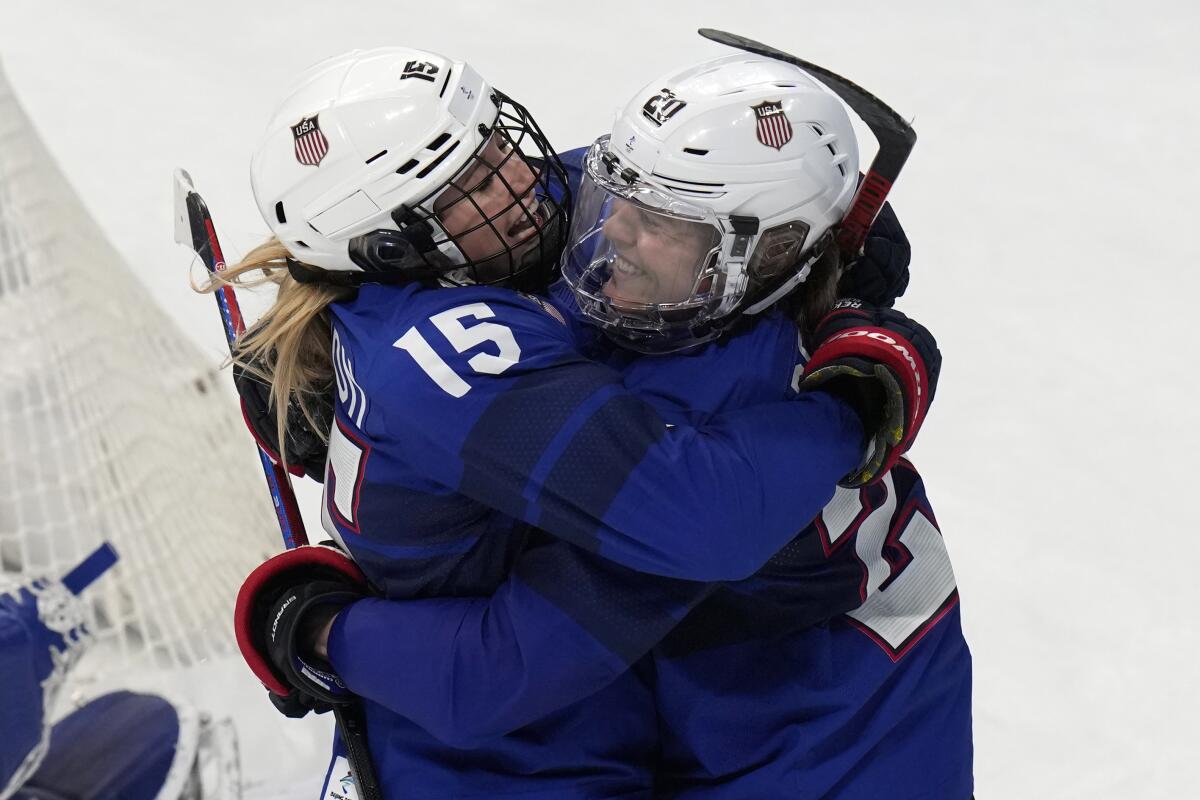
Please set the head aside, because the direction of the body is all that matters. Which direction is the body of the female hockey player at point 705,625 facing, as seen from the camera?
to the viewer's left

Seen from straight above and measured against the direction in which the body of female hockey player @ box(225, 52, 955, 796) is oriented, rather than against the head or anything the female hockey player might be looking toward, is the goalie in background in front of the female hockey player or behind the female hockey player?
behind

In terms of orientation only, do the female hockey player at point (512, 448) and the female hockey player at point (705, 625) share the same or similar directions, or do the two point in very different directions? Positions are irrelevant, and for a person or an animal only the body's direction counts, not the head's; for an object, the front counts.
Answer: very different directions

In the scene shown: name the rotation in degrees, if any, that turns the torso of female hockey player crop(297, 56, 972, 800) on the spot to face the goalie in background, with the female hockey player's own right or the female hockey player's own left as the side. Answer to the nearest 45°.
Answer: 0° — they already face them

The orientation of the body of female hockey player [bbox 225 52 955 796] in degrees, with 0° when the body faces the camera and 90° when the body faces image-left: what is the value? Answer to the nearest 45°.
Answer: approximately 270°

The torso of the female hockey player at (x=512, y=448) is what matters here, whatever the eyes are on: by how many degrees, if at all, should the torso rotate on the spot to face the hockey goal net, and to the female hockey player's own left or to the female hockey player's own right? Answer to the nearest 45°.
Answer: approximately 135° to the female hockey player's own left
